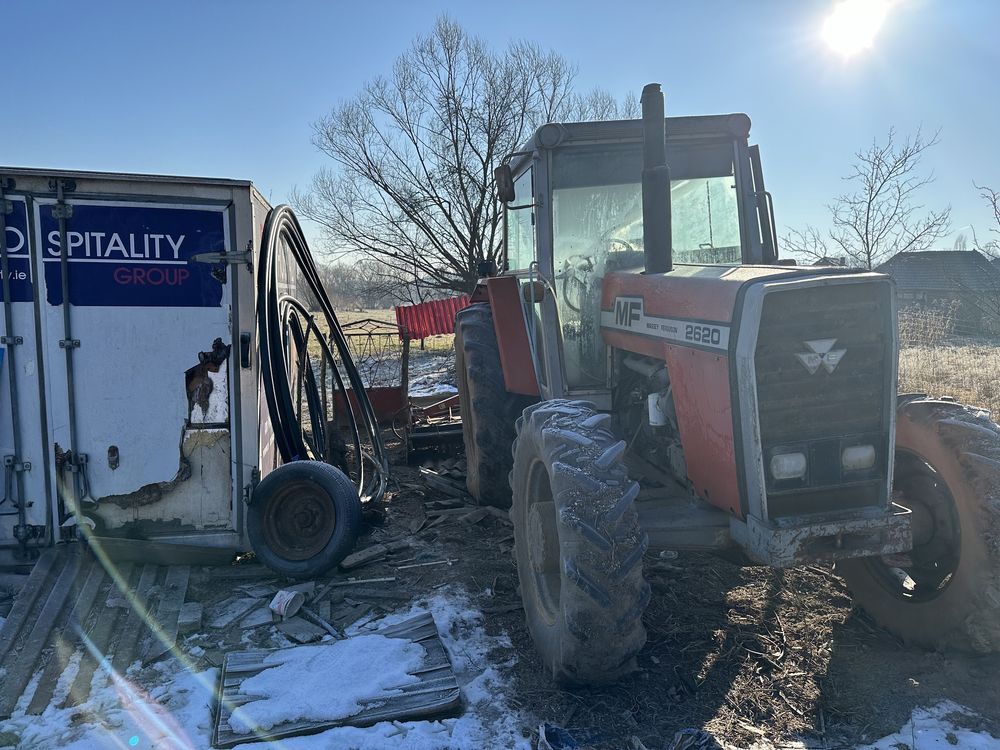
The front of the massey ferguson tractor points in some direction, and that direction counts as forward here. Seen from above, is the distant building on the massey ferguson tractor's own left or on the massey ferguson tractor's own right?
on the massey ferguson tractor's own left

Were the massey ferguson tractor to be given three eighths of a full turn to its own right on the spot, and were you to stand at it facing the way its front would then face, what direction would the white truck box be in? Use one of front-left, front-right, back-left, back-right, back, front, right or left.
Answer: front

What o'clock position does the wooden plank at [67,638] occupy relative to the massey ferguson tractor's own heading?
The wooden plank is roughly at 4 o'clock from the massey ferguson tractor.

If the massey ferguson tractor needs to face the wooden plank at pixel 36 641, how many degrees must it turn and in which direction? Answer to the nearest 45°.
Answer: approximately 135° to its right

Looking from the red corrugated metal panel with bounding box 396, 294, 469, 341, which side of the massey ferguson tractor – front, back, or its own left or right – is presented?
back

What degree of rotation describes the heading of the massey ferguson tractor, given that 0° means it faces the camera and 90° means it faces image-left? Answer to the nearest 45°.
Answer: approximately 315°

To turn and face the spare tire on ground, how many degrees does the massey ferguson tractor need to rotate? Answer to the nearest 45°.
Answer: approximately 135° to its right

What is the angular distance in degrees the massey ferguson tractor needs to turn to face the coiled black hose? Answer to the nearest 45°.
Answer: approximately 180°
